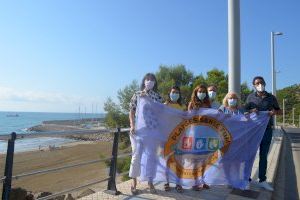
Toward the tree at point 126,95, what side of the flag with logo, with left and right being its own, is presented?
back

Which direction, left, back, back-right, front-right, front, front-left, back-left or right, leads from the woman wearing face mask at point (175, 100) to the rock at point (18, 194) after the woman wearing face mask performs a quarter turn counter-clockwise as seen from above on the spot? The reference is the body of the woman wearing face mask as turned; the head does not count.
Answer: back-left

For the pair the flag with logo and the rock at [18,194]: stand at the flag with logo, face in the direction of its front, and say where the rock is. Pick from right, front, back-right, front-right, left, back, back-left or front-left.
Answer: back-right

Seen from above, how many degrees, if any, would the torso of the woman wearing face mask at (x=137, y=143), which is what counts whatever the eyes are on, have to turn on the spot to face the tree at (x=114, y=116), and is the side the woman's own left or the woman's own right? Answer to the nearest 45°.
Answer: approximately 180°

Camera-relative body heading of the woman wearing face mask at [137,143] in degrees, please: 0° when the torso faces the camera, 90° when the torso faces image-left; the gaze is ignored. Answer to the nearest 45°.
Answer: approximately 0°

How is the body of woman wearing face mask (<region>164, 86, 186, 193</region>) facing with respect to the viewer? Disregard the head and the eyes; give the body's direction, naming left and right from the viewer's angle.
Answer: facing the viewer

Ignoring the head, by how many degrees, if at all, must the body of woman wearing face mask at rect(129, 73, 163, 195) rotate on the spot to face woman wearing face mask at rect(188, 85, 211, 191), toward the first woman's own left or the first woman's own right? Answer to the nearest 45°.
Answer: approximately 90° to the first woman's own left

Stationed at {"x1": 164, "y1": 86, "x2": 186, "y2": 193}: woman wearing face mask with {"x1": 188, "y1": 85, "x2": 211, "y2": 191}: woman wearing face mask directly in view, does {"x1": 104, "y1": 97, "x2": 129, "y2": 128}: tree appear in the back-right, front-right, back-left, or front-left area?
back-left

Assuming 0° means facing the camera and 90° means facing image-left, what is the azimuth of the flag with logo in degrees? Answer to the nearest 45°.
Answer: approximately 0°

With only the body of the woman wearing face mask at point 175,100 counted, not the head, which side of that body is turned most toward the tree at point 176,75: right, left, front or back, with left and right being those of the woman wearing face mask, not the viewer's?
back
